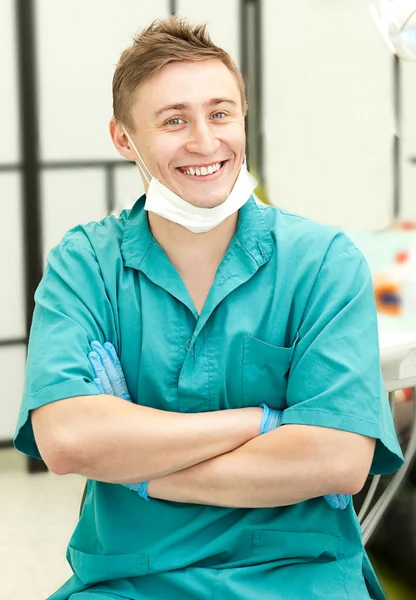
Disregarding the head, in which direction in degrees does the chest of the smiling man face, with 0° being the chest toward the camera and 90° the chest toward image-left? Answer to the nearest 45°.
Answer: approximately 0°

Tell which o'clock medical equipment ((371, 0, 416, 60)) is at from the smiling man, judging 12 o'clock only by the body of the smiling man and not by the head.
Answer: The medical equipment is roughly at 7 o'clock from the smiling man.

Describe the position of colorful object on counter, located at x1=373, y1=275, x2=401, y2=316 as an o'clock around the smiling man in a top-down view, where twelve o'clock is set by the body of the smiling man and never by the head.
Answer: The colorful object on counter is roughly at 7 o'clock from the smiling man.

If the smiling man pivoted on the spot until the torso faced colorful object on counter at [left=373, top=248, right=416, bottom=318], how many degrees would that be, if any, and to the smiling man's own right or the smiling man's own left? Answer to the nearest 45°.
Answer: approximately 135° to the smiling man's own left
